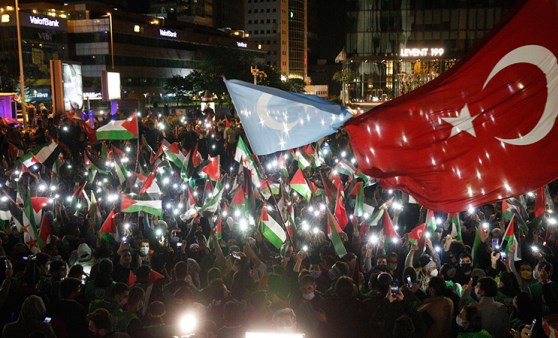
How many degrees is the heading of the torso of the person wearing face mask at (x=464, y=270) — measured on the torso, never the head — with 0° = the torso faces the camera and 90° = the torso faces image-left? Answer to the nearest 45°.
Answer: approximately 0°

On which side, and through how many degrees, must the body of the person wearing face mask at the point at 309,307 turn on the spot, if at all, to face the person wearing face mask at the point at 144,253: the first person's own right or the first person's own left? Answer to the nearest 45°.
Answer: approximately 135° to the first person's own right

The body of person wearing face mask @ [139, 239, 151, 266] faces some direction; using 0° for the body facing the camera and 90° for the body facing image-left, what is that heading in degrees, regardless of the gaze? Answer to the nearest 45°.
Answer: approximately 0°

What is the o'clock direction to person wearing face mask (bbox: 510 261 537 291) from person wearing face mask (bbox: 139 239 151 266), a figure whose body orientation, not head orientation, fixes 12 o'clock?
person wearing face mask (bbox: 510 261 537 291) is roughly at 10 o'clock from person wearing face mask (bbox: 139 239 151 266).

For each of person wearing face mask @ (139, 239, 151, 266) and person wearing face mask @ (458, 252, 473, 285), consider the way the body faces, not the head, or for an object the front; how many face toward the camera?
2

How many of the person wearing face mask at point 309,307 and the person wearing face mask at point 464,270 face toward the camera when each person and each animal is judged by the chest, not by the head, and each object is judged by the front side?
2

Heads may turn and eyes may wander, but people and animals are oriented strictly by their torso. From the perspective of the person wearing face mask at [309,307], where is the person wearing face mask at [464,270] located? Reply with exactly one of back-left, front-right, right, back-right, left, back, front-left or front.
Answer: back-left

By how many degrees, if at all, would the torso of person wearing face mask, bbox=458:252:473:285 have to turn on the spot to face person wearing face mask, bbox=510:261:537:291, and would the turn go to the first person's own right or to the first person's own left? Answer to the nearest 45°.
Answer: approximately 45° to the first person's own left

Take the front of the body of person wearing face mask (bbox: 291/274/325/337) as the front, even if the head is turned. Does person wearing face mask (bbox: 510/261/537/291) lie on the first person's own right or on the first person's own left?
on the first person's own left
